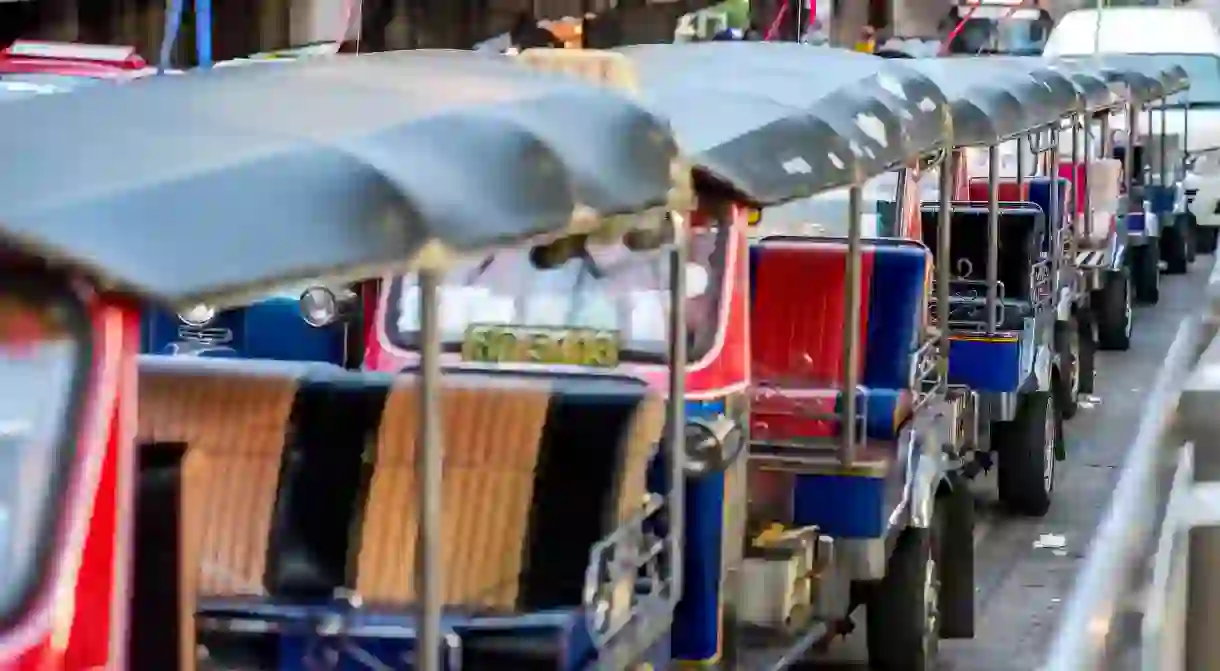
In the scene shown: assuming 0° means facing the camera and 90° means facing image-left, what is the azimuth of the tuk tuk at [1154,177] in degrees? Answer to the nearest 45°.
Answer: approximately 45°

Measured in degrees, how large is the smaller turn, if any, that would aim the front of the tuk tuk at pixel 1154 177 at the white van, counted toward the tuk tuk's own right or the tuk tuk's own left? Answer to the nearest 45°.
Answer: approximately 135° to the tuk tuk's own right

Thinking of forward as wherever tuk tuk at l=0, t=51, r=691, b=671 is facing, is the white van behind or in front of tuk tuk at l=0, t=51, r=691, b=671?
behind

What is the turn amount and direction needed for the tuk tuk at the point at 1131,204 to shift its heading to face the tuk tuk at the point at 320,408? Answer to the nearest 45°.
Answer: approximately 45° to its left

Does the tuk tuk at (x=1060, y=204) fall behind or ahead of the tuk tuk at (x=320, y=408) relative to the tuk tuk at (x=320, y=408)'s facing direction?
behind

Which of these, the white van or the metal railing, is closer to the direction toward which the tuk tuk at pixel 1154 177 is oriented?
the metal railing

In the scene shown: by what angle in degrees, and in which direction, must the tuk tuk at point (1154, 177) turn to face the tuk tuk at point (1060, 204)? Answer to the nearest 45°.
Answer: approximately 45° to its left

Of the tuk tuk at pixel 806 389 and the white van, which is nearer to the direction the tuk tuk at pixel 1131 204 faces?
the tuk tuk

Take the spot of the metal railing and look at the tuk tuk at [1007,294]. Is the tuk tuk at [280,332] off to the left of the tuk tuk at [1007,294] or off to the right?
left
